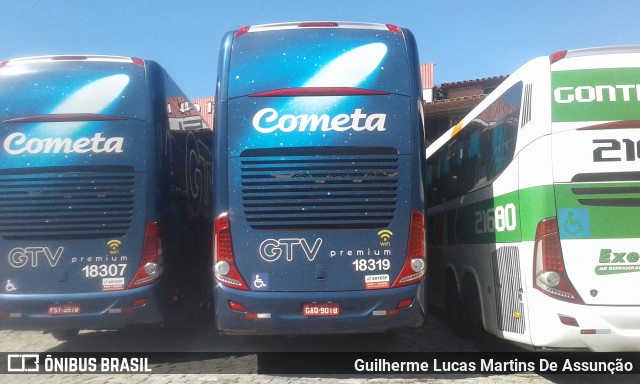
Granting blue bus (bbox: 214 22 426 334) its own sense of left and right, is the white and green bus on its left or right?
on its right

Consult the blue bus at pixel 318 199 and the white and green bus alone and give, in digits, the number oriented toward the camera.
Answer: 0

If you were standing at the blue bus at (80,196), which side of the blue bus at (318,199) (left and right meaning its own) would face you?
left

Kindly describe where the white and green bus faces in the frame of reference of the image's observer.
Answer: facing away from the viewer and to the left of the viewer

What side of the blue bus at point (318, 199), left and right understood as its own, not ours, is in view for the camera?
back
